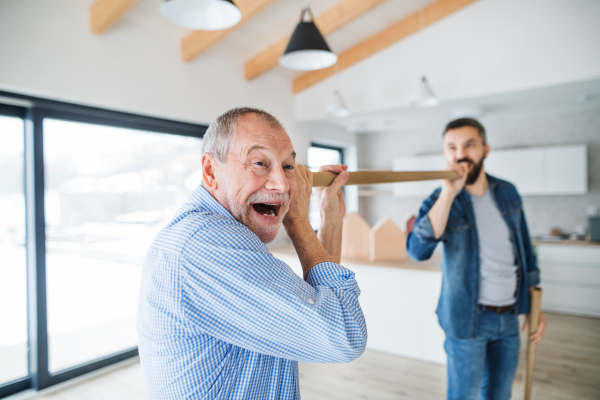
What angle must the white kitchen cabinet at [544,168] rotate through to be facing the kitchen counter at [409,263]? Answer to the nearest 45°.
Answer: approximately 45° to its right

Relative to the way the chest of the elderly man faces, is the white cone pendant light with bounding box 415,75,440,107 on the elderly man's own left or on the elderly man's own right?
on the elderly man's own left

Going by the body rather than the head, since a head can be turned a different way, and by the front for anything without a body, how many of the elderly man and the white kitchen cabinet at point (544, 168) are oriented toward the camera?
1

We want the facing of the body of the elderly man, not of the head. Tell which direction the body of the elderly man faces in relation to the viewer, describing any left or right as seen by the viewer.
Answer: facing to the right of the viewer

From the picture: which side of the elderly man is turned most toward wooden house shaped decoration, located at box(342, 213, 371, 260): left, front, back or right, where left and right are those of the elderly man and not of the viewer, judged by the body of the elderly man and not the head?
left

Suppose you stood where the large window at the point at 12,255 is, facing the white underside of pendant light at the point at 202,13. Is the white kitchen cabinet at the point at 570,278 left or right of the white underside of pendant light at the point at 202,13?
left

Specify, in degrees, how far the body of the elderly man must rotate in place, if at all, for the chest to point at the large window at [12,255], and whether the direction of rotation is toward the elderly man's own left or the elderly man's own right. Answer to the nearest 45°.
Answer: approximately 135° to the elderly man's own left

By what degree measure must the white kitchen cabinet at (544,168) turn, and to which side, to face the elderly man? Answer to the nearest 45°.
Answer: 0° — it already faces them
